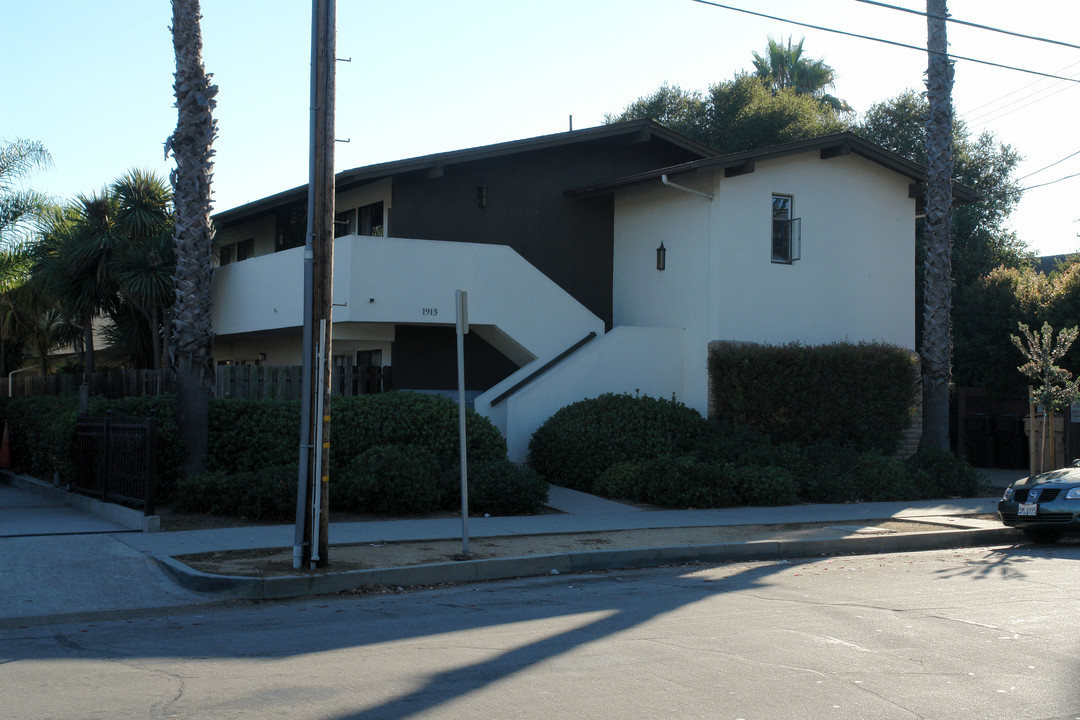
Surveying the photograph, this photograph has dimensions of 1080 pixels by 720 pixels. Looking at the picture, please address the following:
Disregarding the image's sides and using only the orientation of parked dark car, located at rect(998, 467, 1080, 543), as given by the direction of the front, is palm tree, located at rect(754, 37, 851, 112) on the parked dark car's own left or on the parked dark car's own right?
on the parked dark car's own right

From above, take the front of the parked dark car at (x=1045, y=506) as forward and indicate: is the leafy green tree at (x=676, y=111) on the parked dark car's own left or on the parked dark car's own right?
on the parked dark car's own right

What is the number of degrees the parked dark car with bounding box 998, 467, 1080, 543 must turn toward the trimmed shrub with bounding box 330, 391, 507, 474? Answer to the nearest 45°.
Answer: approximately 45° to its right

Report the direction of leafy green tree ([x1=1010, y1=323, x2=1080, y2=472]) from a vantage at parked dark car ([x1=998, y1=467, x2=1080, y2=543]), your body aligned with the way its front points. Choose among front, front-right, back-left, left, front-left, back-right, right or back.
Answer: back-right

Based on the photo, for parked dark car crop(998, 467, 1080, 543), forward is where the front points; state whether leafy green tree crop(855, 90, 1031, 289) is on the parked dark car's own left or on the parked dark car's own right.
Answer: on the parked dark car's own right

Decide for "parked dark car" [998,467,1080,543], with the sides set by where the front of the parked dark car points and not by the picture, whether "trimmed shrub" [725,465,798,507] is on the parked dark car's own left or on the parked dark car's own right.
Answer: on the parked dark car's own right

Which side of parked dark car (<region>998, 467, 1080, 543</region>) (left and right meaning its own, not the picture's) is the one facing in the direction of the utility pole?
front

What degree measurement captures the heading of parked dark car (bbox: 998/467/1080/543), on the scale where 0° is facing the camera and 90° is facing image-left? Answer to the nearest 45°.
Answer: approximately 45°

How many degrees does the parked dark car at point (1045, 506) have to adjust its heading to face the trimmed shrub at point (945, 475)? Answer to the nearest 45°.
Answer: approximately 135° to its right

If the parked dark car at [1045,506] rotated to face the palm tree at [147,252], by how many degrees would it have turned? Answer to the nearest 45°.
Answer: approximately 45° to its right
